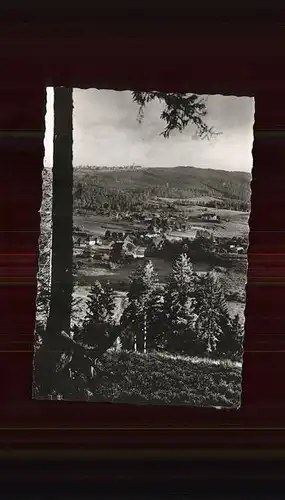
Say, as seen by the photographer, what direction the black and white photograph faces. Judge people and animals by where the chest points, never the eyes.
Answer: facing the viewer
